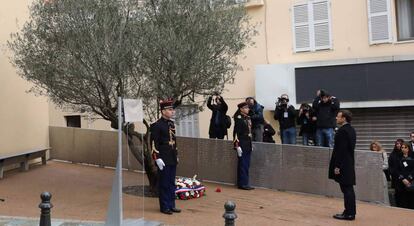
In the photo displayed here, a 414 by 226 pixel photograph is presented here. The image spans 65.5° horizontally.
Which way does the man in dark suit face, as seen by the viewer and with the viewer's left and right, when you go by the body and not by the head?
facing to the left of the viewer

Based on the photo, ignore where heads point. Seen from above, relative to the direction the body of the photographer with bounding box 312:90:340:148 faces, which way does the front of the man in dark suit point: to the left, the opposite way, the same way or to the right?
to the right

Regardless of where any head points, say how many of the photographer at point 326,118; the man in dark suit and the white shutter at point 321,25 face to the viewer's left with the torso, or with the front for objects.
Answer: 1

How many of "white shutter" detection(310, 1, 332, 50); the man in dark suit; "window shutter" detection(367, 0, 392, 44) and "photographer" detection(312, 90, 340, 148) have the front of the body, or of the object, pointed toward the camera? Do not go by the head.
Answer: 3

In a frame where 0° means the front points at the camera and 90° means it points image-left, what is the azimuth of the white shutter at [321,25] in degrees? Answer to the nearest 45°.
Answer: approximately 0°

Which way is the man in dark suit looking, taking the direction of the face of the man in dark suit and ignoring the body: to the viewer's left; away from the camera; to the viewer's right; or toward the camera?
to the viewer's left

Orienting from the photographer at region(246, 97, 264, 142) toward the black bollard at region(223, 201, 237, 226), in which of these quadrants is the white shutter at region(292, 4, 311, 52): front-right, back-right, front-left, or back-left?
back-left

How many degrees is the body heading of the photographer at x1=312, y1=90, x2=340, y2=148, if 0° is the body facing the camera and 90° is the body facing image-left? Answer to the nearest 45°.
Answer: approximately 0°

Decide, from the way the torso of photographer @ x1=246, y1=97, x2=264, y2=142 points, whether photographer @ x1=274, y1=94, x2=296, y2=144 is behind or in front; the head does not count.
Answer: behind

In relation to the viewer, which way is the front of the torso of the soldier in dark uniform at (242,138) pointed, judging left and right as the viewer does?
facing the viewer and to the right of the viewer
